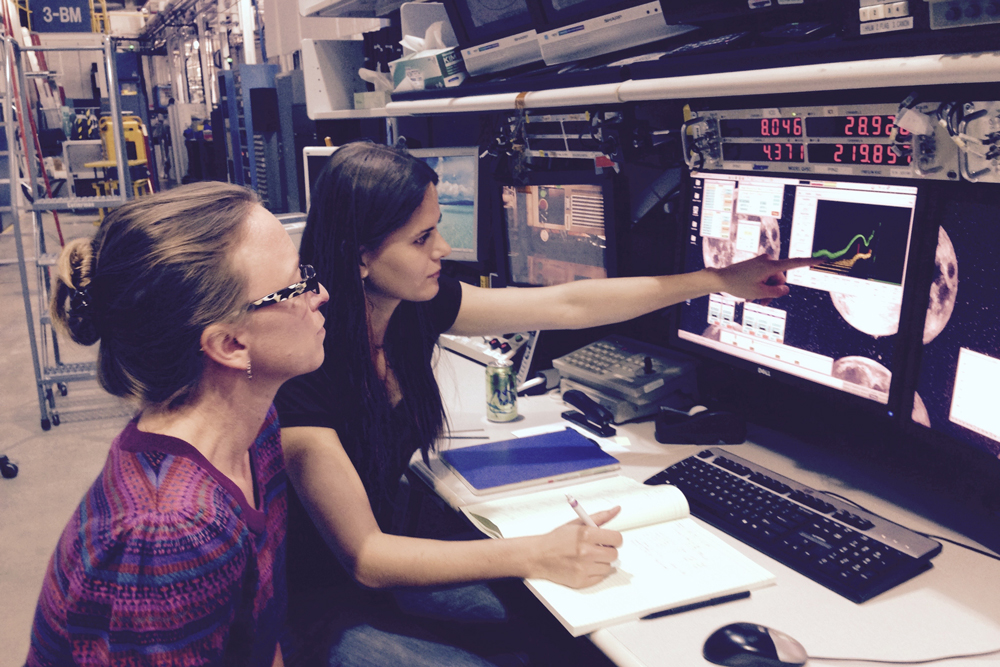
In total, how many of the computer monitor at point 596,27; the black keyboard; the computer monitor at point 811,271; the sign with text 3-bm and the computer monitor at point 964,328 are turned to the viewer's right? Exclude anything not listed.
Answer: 0

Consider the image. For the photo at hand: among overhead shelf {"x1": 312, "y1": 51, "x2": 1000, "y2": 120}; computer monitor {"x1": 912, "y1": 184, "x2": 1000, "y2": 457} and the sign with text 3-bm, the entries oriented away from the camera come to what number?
0

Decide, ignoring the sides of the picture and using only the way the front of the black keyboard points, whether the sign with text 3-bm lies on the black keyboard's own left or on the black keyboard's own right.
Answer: on the black keyboard's own right

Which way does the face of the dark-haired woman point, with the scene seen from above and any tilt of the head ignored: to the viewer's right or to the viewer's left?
to the viewer's right

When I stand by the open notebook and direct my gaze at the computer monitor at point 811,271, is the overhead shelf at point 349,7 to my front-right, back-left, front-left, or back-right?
front-left

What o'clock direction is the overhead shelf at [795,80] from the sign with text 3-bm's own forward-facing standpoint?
The overhead shelf is roughly at 12 o'clock from the sign with text 3-bm.

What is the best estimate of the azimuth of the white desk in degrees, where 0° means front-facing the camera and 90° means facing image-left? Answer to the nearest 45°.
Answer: approximately 45°

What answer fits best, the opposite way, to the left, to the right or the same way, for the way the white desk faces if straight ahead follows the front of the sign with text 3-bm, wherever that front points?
to the right

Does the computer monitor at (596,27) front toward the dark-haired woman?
yes

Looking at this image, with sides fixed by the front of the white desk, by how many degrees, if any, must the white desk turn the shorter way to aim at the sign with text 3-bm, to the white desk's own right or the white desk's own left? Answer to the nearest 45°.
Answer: approximately 90° to the white desk's own right

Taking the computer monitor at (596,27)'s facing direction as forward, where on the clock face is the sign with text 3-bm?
The sign with text 3-bm is roughly at 3 o'clock from the computer monitor.

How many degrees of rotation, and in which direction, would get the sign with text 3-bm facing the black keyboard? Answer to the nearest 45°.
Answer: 0° — it already faces it

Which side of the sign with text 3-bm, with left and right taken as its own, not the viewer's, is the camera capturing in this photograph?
front

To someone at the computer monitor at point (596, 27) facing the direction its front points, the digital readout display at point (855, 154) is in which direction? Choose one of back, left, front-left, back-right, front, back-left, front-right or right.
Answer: left

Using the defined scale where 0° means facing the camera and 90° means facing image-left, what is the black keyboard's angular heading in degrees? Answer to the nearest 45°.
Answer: approximately 45°
